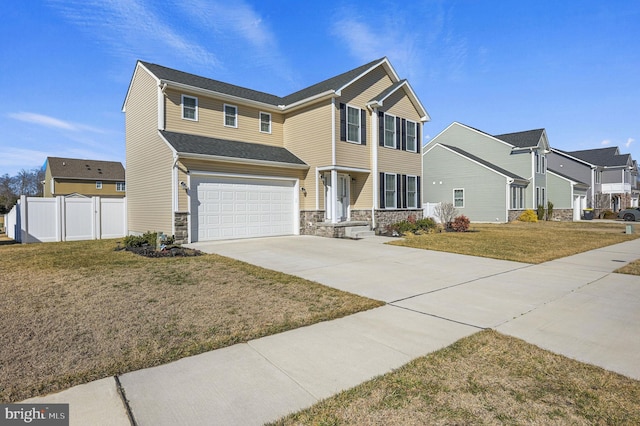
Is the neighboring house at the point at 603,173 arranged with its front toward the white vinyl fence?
no

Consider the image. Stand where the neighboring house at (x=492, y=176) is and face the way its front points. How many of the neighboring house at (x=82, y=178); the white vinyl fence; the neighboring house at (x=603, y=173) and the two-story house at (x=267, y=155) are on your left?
1

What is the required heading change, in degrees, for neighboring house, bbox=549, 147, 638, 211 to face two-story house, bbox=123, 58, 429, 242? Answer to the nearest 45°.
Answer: approximately 45° to its right

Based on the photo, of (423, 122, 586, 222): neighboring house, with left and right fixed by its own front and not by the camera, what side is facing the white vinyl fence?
right

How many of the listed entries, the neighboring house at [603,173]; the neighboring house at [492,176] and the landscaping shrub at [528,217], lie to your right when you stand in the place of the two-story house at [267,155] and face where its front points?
0

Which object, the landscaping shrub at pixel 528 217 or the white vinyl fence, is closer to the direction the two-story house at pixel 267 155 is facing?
the landscaping shrub

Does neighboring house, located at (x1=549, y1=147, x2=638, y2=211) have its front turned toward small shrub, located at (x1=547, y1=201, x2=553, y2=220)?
no

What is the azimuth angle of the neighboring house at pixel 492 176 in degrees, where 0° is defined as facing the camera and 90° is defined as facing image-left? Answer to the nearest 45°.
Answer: approximately 315°

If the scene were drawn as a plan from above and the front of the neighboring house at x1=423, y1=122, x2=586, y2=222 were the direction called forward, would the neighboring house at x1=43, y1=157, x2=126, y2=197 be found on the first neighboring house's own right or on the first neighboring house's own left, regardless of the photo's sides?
on the first neighboring house's own right

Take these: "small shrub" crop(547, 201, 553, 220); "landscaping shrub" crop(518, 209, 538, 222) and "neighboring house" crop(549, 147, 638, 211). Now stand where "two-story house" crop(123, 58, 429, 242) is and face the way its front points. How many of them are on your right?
0

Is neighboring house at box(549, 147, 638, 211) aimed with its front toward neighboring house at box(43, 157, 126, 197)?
no

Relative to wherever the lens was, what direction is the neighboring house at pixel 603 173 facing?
facing the viewer and to the right of the viewer

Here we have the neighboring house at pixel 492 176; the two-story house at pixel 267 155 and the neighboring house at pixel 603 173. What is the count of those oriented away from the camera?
0

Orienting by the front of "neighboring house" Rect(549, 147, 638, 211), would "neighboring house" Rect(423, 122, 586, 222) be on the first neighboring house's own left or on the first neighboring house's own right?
on the first neighboring house's own right

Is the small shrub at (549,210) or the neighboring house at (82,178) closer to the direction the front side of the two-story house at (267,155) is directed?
the small shrub
